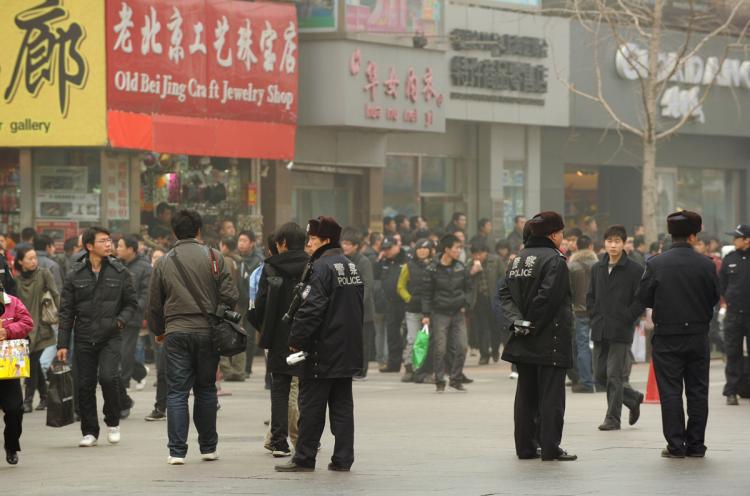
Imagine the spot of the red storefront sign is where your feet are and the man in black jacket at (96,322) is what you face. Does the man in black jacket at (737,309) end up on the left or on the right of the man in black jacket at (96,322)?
left

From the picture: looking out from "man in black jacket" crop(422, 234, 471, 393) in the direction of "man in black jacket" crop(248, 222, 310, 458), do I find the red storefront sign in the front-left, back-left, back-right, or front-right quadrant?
back-right

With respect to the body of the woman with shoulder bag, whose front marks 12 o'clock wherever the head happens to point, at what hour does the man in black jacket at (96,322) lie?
The man in black jacket is roughly at 10 o'clock from the woman with shoulder bag.

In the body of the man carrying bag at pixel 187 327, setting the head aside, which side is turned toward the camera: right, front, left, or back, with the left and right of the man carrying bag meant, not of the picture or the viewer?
back

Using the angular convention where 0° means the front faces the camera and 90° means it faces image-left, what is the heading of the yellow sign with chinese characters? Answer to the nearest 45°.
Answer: approximately 0°

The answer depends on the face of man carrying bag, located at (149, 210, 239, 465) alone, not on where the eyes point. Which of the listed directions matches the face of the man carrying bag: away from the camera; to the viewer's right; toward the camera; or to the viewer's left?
away from the camera

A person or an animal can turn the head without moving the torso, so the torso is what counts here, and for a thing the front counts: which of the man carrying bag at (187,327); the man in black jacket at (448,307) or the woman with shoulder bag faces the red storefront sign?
the man carrying bag

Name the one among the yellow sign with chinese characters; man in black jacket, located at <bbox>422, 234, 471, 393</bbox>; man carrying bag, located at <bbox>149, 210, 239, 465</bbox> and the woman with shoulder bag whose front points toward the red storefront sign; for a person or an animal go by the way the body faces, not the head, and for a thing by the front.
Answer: the man carrying bag

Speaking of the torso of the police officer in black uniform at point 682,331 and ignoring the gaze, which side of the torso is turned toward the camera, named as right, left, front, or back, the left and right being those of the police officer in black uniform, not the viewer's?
back

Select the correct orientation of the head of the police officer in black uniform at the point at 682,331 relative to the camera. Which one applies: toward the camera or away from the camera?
away from the camera

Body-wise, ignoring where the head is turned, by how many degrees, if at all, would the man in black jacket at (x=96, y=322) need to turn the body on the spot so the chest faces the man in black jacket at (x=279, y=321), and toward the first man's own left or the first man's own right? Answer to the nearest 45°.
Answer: approximately 45° to the first man's own left
